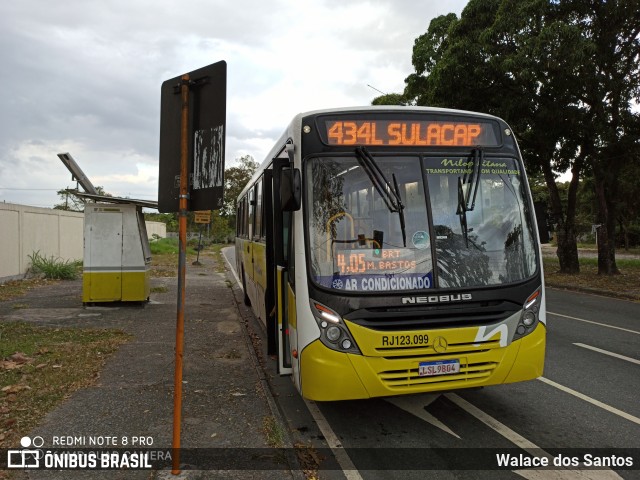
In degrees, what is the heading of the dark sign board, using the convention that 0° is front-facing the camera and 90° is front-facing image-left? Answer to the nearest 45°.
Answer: approximately 225°

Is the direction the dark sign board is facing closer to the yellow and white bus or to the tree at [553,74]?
the tree

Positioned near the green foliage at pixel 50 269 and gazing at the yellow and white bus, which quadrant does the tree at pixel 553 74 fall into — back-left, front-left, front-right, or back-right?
front-left

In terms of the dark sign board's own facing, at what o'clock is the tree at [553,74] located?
The tree is roughly at 12 o'clock from the dark sign board.

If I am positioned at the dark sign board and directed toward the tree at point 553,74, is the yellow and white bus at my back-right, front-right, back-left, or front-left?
front-left
